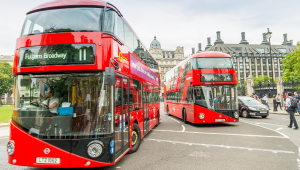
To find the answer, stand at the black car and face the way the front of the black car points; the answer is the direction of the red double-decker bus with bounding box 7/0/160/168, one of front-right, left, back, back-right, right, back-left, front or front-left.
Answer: front-right

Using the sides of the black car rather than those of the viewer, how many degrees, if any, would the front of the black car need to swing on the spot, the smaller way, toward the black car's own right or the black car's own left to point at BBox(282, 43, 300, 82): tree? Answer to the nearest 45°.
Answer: approximately 135° to the black car's own left

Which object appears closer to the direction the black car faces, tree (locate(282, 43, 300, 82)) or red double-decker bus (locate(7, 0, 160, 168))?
the red double-decker bus

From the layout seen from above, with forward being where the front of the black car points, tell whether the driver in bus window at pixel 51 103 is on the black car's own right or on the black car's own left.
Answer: on the black car's own right
